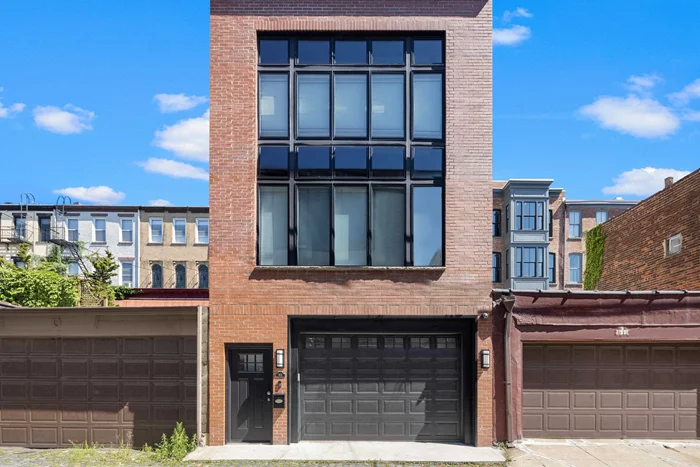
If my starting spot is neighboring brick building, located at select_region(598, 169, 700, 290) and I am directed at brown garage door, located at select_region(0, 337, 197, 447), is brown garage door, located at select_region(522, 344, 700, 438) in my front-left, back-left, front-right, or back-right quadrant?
front-left

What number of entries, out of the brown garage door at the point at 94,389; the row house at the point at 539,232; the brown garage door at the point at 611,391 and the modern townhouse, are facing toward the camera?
4

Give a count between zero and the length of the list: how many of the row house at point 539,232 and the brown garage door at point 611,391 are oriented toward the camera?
2

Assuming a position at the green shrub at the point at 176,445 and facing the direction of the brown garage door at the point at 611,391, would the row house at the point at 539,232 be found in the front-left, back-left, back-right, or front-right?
front-left

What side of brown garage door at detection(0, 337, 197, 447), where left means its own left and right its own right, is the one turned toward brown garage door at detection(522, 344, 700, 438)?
left

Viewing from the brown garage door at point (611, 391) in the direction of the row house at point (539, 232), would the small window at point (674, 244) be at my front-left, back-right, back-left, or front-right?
front-right

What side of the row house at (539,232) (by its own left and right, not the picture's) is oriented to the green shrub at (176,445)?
front

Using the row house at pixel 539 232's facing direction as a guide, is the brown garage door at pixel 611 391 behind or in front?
in front

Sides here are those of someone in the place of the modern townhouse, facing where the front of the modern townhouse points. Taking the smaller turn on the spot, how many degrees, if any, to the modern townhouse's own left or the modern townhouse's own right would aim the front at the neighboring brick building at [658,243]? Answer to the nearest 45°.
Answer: approximately 135° to the modern townhouse's own left

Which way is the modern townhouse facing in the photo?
toward the camera

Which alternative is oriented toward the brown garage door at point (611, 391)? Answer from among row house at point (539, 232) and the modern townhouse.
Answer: the row house

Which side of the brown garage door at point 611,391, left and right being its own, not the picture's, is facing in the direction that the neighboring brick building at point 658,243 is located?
back
